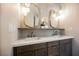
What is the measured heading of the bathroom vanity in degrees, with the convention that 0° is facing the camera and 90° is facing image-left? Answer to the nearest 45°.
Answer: approximately 315°
